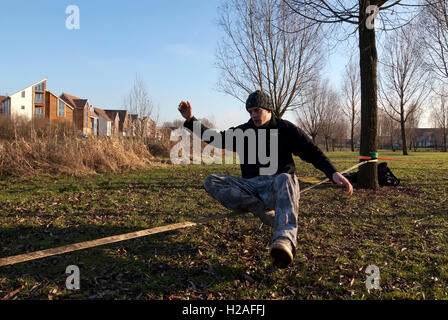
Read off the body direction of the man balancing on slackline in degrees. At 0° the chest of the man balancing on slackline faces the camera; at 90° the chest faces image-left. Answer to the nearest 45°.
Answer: approximately 0°

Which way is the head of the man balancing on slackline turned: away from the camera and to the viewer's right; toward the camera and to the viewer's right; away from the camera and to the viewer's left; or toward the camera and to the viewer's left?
toward the camera and to the viewer's left

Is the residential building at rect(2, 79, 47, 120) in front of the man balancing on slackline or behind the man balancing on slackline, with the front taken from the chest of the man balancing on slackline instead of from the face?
behind

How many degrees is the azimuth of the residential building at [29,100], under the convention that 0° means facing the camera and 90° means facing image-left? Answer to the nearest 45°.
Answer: approximately 315°

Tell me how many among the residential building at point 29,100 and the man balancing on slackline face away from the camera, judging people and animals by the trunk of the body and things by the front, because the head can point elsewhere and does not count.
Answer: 0

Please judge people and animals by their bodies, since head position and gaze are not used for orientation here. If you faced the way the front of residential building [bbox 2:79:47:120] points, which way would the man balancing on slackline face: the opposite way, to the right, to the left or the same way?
to the right

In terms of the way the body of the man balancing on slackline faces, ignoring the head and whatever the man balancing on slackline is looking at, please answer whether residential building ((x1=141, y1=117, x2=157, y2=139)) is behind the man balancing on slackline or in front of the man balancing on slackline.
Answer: behind

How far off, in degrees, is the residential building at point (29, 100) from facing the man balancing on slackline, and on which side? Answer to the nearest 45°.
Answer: approximately 45° to its right
